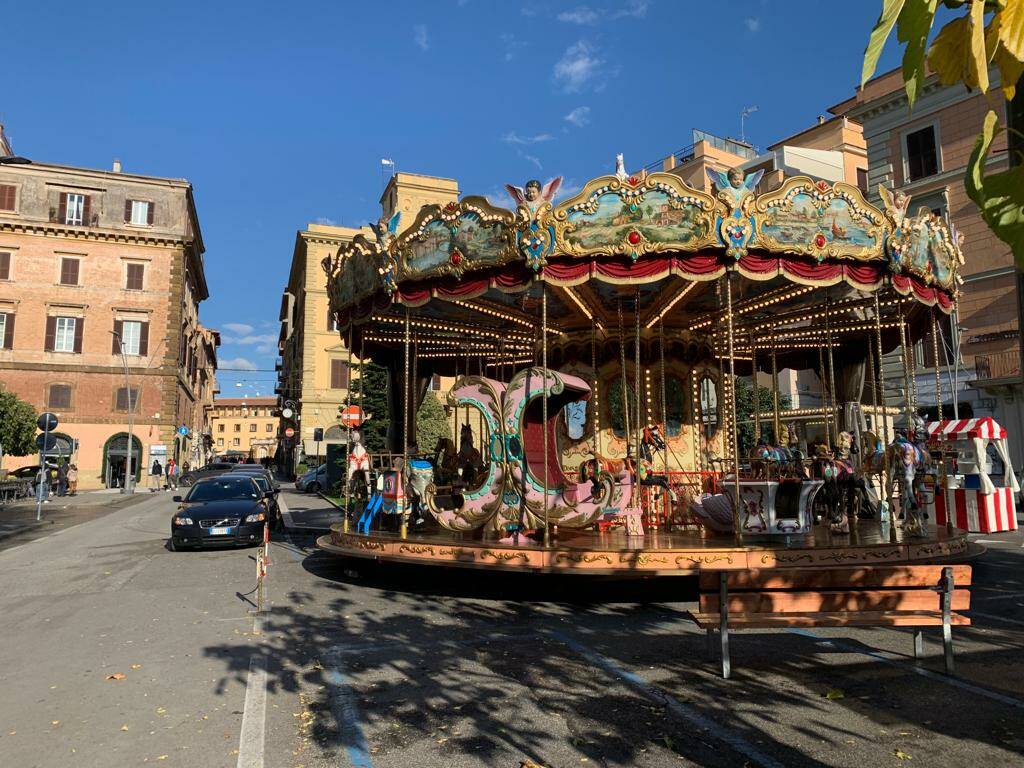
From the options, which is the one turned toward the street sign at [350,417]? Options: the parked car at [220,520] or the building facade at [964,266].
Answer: the building facade

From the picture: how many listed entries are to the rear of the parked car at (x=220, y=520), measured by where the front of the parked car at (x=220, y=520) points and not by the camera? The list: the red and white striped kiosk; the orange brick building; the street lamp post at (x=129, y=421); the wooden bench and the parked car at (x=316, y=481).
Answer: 3

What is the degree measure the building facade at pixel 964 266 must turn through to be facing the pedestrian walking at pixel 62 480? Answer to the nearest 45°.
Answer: approximately 45° to its right

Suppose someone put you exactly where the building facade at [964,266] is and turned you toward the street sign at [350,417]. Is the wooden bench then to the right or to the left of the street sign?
left

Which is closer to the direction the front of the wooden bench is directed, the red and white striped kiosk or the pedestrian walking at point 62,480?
the red and white striped kiosk

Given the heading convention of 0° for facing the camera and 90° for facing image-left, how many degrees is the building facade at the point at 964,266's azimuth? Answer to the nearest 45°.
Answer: approximately 45°

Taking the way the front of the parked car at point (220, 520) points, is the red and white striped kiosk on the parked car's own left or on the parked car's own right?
on the parked car's own left

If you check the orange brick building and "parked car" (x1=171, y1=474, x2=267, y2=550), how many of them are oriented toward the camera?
2

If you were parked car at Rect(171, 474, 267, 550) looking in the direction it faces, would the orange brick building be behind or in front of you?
behind

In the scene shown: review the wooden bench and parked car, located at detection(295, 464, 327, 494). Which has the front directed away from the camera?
the wooden bench
